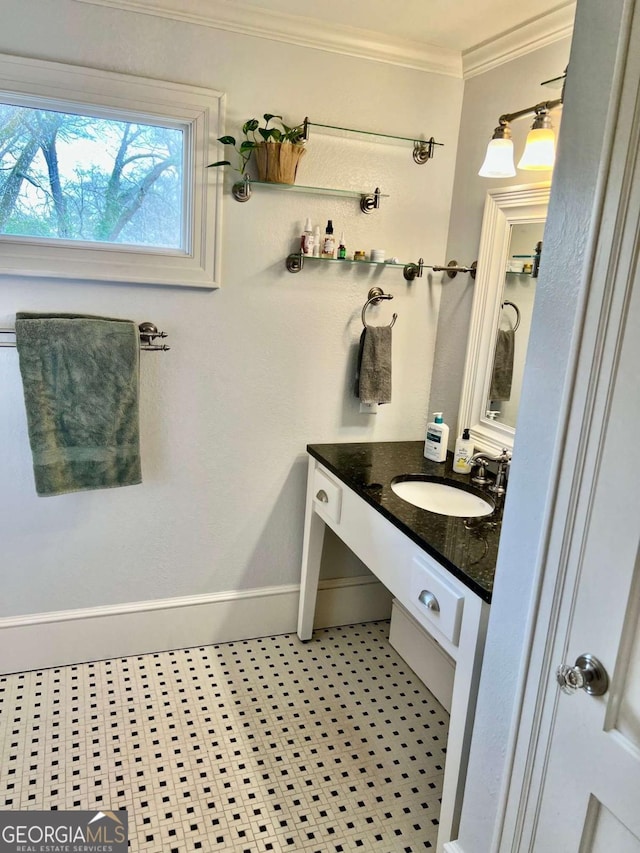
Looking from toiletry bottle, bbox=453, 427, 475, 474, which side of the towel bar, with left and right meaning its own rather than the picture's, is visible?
left

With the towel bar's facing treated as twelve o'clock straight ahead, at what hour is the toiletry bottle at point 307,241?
The toiletry bottle is roughly at 9 o'clock from the towel bar.

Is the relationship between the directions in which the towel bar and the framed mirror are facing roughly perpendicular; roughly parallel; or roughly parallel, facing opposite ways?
roughly perpendicular

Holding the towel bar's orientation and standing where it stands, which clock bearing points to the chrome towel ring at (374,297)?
The chrome towel ring is roughly at 9 o'clock from the towel bar.

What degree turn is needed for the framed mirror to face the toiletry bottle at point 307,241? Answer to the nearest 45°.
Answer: approximately 45° to its right

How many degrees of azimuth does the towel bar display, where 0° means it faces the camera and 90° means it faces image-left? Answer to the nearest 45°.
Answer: approximately 0°

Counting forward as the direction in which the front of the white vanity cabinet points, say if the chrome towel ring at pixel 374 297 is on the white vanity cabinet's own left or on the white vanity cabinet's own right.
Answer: on the white vanity cabinet's own right

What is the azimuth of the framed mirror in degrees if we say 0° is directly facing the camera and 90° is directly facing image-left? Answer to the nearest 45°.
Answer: approximately 45°

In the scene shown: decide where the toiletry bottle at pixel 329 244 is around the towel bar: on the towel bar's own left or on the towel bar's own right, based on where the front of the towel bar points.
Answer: on the towel bar's own left
